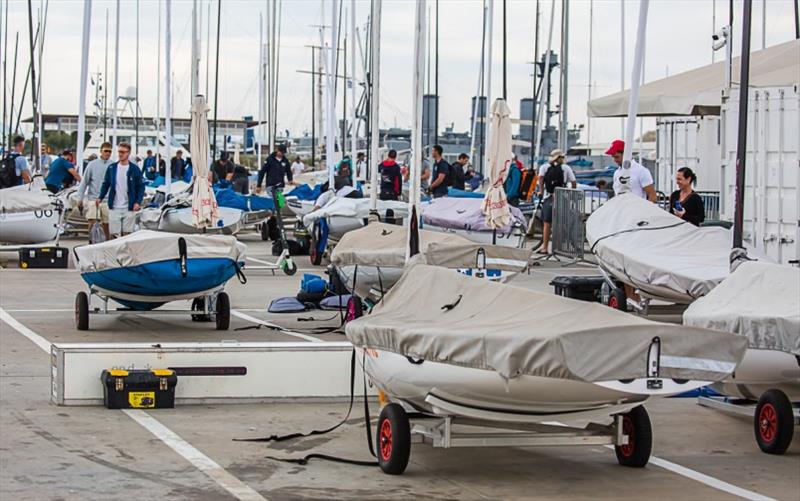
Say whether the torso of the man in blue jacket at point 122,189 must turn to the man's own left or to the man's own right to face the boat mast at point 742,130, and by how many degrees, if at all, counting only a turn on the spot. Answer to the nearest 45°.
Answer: approximately 45° to the man's own left

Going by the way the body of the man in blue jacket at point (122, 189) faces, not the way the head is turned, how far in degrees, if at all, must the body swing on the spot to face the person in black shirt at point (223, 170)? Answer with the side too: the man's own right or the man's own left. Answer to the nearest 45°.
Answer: approximately 180°

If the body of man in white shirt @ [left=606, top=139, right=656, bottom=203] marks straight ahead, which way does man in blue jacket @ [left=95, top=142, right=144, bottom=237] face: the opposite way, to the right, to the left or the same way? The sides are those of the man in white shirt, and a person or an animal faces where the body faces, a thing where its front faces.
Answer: to the left

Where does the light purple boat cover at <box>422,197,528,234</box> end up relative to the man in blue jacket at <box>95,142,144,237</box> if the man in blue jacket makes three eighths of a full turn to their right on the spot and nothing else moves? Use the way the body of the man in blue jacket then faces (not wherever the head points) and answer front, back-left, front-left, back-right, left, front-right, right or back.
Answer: back-right

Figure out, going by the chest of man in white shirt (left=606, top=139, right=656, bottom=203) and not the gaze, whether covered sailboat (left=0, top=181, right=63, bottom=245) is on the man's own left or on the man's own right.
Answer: on the man's own right

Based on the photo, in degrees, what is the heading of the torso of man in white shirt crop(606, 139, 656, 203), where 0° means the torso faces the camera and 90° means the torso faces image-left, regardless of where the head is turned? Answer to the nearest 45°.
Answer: approximately 45°

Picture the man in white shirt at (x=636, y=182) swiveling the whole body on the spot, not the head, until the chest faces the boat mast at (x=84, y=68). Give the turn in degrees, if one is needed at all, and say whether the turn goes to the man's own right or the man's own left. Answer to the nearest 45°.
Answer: approximately 90° to the man's own right

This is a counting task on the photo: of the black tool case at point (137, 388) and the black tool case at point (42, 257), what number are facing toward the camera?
2

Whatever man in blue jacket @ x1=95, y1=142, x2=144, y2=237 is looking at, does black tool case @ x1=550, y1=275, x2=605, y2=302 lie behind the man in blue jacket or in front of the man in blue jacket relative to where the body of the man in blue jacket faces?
in front
